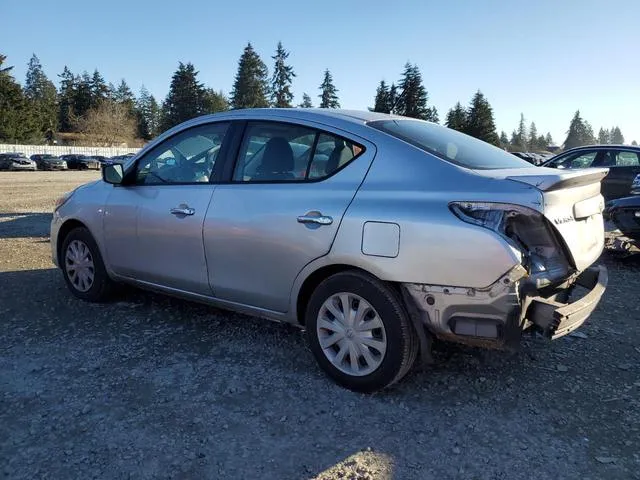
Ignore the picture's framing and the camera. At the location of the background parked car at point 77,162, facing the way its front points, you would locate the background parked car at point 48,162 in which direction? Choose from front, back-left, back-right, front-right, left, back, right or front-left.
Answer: right

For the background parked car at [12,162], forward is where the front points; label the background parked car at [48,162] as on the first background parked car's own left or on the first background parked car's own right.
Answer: on the first background parked car's own left

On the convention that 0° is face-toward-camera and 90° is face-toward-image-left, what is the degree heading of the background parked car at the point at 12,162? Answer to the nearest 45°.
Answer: approximately 315°

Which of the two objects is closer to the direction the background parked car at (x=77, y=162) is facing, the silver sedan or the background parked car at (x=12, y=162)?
the silver sedan

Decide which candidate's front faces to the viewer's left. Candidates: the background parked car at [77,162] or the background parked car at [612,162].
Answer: the background parked car at [612,162]

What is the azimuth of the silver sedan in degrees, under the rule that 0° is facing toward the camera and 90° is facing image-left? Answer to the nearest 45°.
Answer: approximately 135°

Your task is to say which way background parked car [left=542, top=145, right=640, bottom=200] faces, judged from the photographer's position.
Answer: facing to the left of the viewer

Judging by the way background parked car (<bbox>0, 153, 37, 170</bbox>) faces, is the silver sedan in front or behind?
in front

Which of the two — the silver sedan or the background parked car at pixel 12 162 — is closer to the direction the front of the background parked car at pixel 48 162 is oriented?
the silver sedan

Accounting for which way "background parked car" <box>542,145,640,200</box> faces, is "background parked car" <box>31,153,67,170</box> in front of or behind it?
in front

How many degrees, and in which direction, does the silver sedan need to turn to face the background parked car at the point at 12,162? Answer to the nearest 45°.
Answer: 0° — it already faces it

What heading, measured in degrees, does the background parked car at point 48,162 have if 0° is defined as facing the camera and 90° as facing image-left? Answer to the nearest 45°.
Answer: approximately 315°

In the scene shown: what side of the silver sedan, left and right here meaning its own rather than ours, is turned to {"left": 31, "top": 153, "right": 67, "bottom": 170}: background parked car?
front

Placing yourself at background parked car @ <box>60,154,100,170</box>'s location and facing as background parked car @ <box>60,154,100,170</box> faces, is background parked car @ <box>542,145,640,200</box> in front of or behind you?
in front

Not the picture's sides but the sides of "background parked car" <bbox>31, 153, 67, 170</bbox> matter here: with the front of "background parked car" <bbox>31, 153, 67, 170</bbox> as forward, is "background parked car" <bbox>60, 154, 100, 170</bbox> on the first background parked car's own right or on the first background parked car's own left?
on the first background parked car's own left
